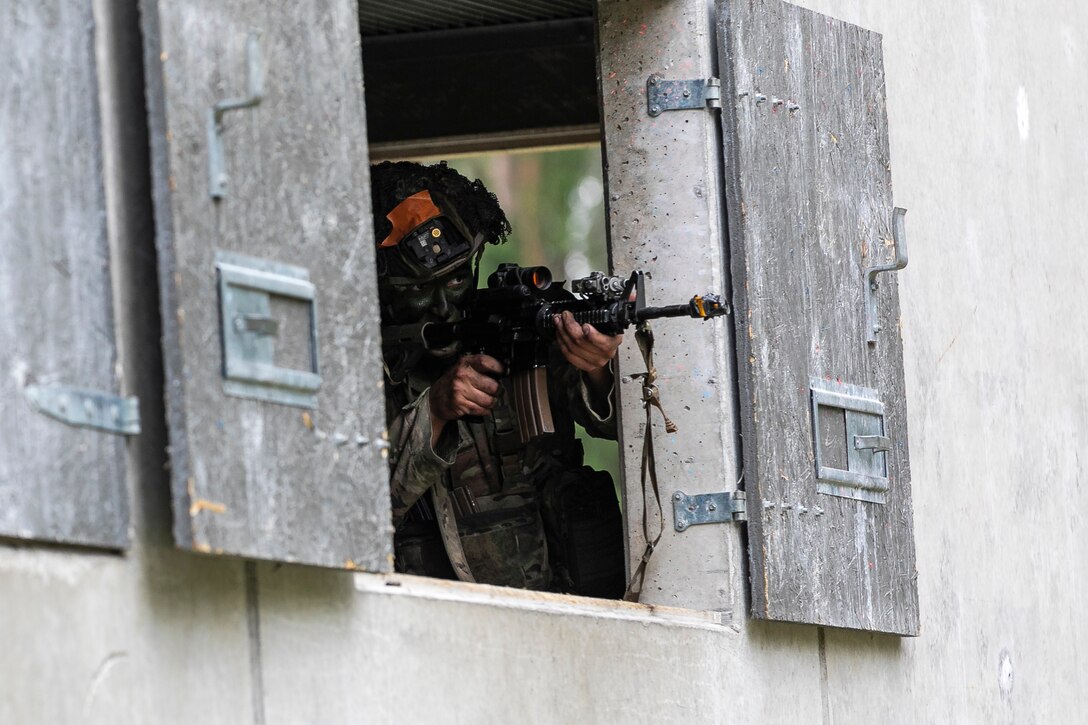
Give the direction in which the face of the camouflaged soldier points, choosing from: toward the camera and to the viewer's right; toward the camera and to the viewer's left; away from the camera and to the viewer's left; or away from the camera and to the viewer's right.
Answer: toward the camera and to the viewer's right

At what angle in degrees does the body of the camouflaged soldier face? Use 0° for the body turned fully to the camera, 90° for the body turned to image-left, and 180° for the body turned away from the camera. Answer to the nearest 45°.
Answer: approximately 315°

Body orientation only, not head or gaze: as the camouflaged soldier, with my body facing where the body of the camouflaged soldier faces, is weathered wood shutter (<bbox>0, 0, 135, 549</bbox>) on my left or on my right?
on my right

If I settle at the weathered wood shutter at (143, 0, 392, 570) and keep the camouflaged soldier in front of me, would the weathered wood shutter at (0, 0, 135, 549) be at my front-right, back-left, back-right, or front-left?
back-left

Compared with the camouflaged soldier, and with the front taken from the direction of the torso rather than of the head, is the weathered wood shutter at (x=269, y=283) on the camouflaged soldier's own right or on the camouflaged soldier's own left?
on the camouflaged soldier's own right
